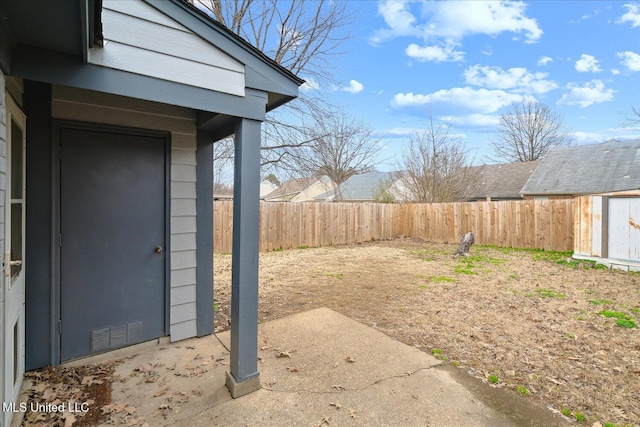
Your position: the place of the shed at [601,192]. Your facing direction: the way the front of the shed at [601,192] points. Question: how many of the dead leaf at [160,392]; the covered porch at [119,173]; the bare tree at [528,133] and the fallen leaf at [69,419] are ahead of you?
3

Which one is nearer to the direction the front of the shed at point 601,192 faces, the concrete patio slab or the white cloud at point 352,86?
the concrete patio slab

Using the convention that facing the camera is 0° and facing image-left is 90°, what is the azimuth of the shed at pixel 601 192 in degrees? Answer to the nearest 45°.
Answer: approximately 0°
